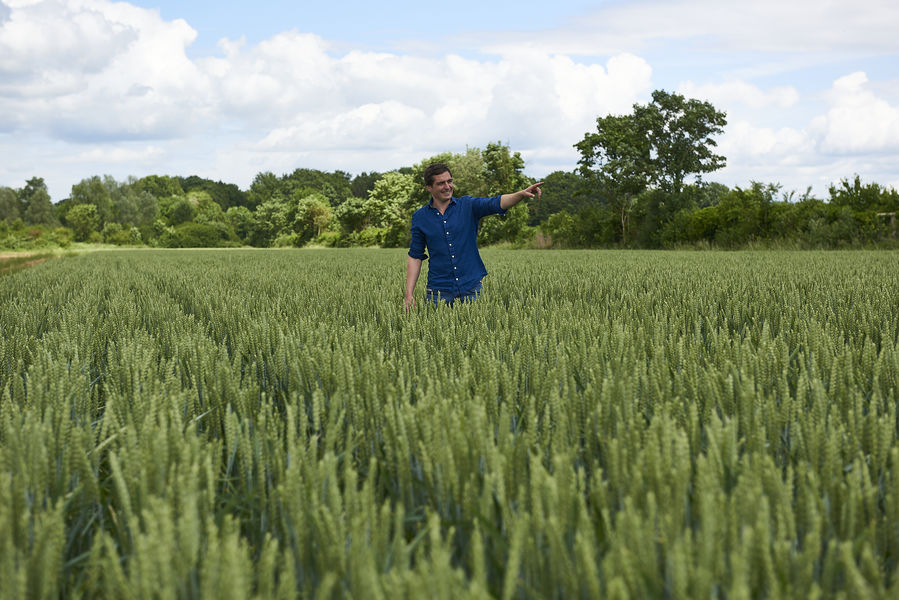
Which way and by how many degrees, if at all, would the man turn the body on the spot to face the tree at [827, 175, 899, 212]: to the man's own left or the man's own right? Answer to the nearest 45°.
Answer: approximately 135° to the man's own left

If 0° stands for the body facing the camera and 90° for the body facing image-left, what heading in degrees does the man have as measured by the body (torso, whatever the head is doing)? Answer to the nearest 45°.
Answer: approximately 0°

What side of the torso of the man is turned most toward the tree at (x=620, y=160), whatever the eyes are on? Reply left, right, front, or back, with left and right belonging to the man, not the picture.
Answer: back

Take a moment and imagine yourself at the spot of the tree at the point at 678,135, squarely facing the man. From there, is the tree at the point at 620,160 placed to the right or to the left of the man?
right

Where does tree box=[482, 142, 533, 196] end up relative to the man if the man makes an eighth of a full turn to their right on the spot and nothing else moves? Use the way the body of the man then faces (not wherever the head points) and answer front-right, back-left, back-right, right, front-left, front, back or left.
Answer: back-right

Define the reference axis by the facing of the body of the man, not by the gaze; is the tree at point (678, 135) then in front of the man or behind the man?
behind
